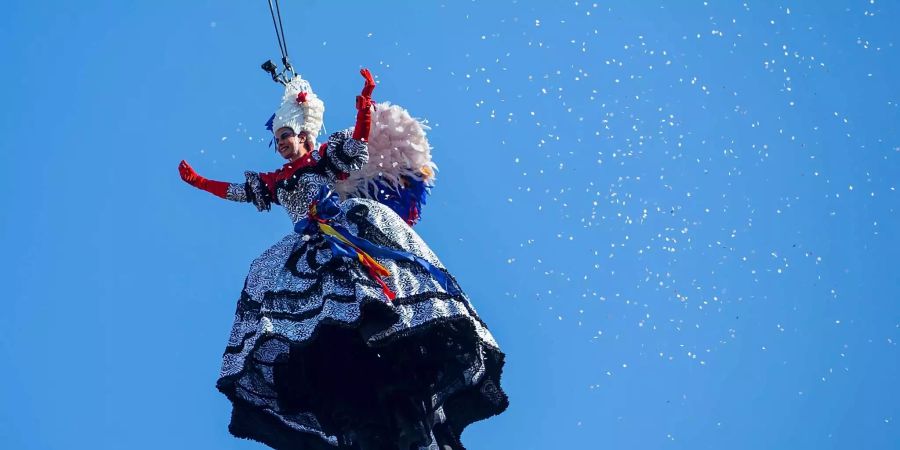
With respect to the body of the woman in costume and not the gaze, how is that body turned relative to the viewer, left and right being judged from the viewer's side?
facing the viewer and to the left of the viewer
